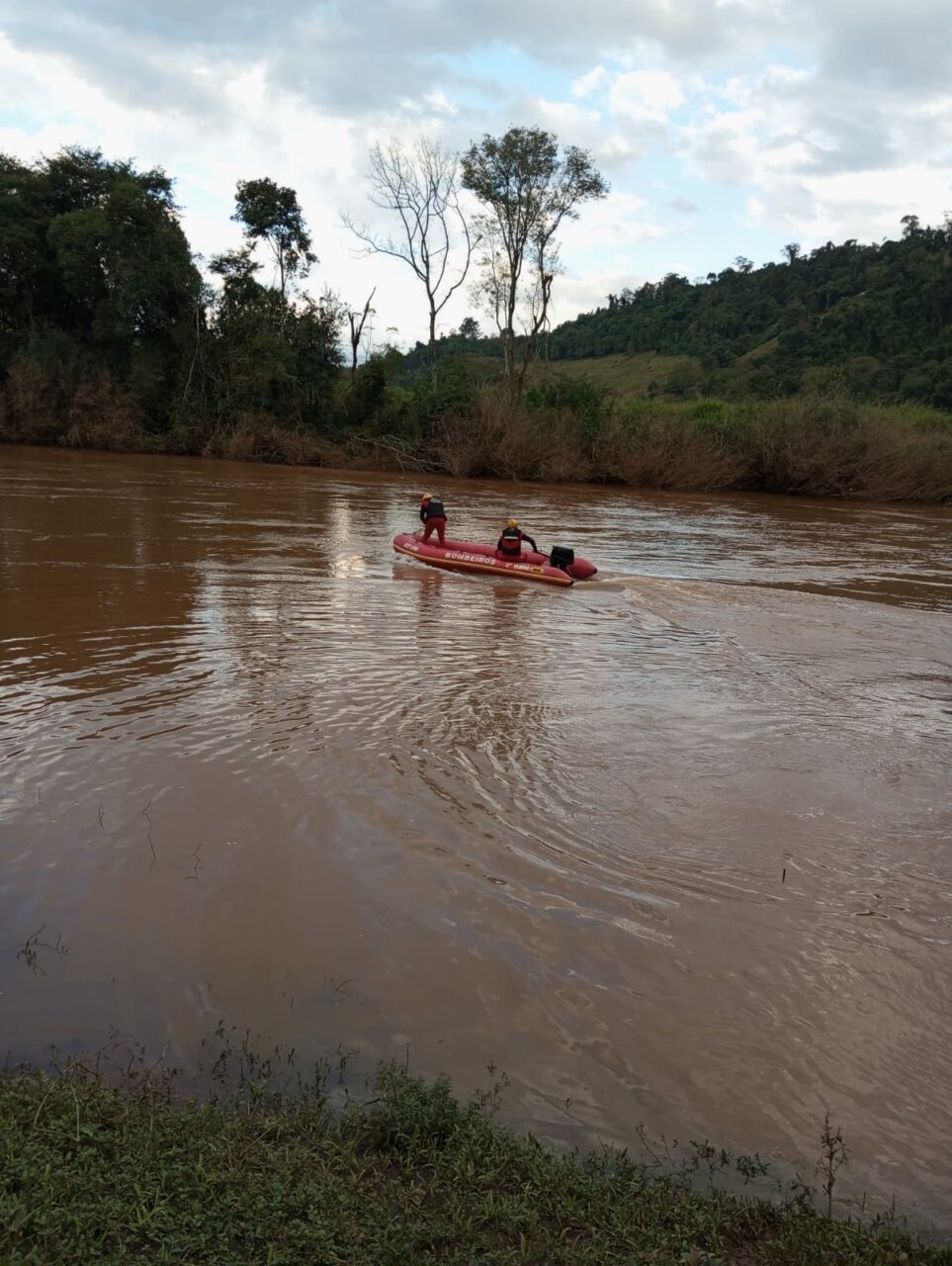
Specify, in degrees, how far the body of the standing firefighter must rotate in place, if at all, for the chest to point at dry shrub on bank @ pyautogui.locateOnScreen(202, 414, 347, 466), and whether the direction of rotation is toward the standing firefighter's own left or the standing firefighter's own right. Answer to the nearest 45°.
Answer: approximately 45° to the standing firefighter's own right

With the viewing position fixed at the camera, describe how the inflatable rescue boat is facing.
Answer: facing away from the viewer and to the left of the viewer

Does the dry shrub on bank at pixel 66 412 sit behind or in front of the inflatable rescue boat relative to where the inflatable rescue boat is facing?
in front

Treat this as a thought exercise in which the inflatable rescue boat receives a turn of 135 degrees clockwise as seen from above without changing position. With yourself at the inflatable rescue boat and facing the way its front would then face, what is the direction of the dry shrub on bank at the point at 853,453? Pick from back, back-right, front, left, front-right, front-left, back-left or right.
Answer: front-left

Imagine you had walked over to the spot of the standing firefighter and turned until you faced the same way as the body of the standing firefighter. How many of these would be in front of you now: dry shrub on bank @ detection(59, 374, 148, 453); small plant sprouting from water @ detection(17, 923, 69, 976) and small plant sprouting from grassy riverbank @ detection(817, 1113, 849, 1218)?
1

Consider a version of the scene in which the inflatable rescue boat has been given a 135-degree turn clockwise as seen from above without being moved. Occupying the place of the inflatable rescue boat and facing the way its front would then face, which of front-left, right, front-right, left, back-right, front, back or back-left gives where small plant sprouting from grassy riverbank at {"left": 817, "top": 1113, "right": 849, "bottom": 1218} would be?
right

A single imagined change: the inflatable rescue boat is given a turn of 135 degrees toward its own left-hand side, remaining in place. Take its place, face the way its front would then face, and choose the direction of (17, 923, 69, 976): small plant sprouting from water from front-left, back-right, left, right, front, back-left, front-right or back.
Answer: front

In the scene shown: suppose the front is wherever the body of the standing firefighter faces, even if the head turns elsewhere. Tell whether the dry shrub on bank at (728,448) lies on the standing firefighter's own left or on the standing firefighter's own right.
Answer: on the standing firefighter's own right

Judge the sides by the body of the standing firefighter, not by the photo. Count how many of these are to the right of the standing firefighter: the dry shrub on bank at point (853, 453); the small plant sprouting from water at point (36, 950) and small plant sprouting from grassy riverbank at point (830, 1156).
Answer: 1

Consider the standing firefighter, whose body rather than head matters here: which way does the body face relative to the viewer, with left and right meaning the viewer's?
facing away from the viewer and to the left of the viewer

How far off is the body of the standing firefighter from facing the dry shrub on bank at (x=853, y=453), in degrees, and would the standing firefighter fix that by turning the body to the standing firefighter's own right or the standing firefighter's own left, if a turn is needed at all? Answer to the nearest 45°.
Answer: approximately 90° to the standing firefighter's own right
